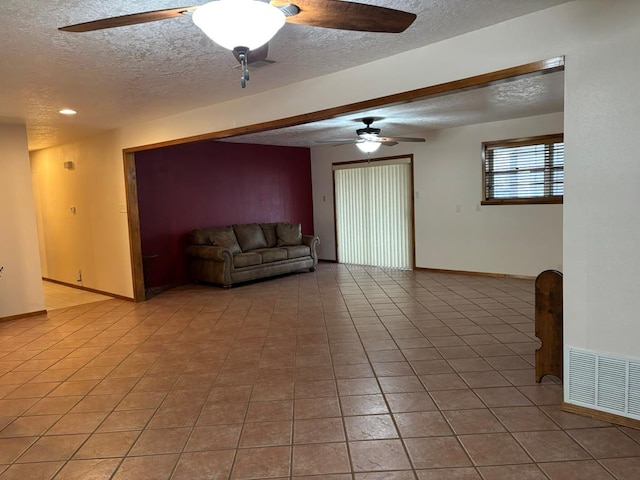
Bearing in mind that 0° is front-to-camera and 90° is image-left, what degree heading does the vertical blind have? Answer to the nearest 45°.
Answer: approximately 45°

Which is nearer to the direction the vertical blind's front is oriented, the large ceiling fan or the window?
the large ceiling fan

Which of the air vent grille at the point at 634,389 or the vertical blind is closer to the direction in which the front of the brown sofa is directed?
the air vent grille

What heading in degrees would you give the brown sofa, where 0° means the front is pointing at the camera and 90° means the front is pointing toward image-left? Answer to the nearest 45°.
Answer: approximately 315°

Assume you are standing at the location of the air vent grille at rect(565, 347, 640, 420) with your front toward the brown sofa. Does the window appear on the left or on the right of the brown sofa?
right

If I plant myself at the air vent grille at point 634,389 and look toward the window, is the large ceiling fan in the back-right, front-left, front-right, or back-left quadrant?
back-left

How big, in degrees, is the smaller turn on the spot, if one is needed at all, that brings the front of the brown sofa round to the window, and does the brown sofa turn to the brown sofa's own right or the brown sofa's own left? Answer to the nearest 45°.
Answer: approximately 45° to the brown sofa's own left

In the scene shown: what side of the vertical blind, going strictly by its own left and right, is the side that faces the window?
left

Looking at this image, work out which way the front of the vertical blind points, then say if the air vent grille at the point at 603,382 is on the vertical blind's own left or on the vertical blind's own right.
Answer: on the vertical blind's own left
